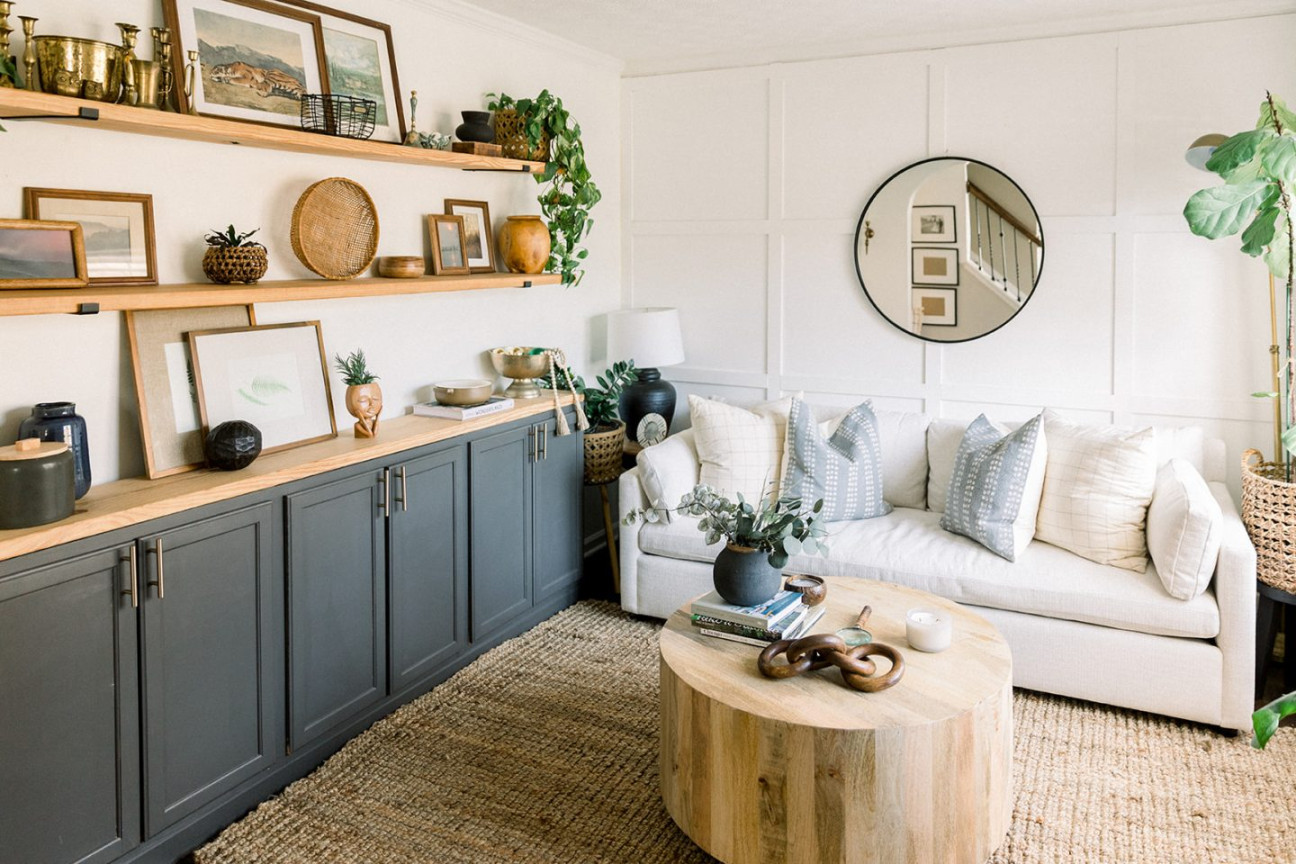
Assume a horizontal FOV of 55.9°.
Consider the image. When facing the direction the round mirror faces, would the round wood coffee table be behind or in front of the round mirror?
in front

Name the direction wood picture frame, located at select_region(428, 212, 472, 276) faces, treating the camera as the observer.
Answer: facing the viewer and to the right of the viewer

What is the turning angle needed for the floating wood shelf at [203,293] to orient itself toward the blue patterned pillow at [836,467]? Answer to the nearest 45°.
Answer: approximately 45° to its left

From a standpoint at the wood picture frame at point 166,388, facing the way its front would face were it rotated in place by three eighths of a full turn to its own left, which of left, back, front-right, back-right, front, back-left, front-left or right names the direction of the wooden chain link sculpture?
back-right

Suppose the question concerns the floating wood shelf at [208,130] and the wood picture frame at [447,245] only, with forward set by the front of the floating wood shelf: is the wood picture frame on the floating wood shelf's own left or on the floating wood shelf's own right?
on the floating wood shelf's own left

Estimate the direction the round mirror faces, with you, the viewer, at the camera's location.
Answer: facing the viewer

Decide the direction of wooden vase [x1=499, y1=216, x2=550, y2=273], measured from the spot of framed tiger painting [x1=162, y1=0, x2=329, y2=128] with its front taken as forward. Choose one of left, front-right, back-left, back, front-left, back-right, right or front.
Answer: left

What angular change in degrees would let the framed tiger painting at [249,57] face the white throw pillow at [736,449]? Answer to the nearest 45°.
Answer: approximately 45° to its left

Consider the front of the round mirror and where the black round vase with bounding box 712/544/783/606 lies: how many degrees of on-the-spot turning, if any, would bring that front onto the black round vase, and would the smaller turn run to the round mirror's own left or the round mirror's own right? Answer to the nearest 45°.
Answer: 0° — it already faces it
